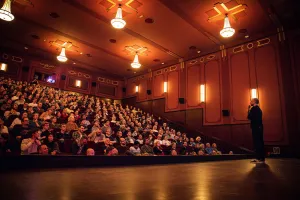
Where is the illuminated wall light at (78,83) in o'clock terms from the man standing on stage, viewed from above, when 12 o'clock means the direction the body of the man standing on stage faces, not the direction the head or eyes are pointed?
The illuminated wall light is roughly at 1 o'clock from the man standing on stage.

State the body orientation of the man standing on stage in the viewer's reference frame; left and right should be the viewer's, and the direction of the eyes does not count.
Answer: facing to the left of the viewer

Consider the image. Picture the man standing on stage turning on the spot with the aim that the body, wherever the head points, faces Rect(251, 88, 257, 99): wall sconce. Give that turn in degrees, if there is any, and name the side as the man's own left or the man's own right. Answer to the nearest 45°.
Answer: approximately 90° to the man's own right

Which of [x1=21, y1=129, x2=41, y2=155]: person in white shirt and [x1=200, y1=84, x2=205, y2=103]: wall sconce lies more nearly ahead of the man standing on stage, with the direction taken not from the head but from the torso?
the person in white shirt

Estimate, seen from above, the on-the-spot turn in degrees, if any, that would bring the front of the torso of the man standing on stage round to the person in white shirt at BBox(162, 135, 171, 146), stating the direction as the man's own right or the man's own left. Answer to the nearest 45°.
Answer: approximately 45° to the man's own right

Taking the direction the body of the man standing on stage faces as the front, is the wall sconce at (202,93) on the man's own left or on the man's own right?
on the man's own right
